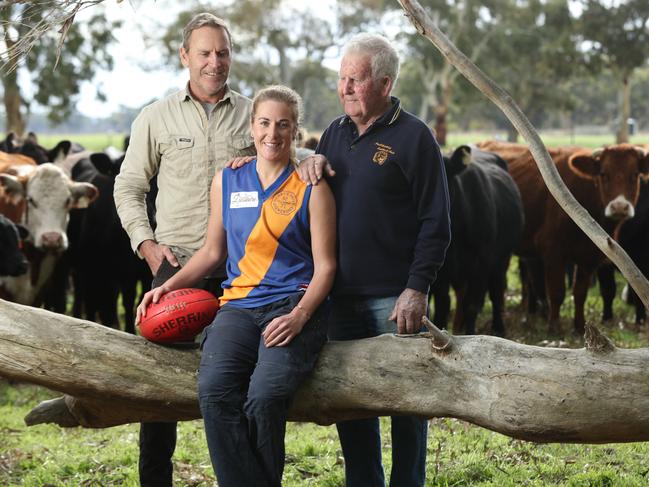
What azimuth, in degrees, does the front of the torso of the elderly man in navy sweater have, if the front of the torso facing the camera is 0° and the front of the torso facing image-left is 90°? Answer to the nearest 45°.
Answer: approximately 45°

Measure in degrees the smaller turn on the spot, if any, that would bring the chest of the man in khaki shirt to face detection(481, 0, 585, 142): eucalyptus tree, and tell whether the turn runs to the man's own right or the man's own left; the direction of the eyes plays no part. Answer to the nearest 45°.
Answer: approximately 135° to the man's own left

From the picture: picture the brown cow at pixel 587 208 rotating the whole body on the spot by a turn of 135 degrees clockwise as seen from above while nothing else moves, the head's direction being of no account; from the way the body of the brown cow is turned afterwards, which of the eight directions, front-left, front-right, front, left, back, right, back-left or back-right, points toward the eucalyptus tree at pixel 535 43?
right

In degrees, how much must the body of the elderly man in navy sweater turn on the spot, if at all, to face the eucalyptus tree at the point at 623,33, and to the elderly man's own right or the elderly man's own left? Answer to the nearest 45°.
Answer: approximately 135° to the elderly man's own right

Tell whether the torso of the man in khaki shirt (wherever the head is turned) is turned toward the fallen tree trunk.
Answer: yes

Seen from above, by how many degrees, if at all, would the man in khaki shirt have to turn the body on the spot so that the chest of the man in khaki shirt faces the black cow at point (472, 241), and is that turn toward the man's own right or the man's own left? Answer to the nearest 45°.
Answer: approximately 90° to the man's own left

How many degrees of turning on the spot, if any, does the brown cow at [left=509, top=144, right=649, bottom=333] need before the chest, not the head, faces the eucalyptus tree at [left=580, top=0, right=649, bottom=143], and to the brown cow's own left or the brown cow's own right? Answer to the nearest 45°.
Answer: approximately 135° to the brown cow's own left
